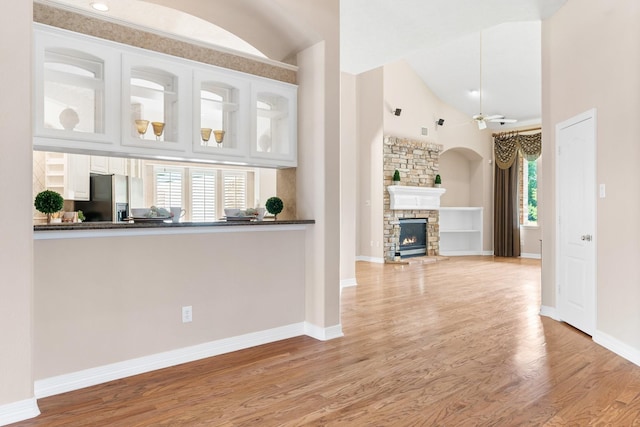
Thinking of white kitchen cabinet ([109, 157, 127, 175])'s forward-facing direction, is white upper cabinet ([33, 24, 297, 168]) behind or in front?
in front

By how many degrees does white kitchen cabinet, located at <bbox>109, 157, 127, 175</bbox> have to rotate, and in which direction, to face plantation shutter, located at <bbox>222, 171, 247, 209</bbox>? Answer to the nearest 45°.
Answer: approximately 90° to its left

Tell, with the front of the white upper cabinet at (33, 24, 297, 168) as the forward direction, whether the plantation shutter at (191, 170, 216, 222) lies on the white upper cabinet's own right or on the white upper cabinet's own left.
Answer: on the white upper cabinet's own left

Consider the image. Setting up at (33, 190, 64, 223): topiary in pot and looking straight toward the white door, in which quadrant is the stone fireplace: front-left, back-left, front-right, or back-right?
front-left

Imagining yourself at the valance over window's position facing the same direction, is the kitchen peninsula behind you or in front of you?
in front

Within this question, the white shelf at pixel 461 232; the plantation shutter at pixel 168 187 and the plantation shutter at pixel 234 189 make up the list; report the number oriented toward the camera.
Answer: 3

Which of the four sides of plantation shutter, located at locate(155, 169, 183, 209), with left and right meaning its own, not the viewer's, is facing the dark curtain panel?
left

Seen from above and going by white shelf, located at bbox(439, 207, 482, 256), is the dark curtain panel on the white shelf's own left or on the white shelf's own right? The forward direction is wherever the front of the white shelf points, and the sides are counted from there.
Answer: on the white shelf's own left

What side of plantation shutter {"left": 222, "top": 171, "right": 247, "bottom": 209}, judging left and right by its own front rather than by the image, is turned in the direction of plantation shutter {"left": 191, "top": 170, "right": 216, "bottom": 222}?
right

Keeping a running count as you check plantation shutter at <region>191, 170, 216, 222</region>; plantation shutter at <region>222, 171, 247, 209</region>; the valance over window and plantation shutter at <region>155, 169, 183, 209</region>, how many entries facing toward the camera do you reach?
4

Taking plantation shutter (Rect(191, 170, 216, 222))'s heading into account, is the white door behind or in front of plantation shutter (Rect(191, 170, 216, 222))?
in front

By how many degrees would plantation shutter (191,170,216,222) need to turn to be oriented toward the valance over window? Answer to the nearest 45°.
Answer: approximately 90° to its left

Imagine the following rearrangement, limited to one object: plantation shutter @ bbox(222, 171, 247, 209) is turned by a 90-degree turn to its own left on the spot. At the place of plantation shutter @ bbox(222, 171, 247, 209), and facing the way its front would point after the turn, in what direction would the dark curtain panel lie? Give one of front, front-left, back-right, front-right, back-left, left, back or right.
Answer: front

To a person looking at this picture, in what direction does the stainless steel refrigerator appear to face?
facing the viewer and to the right of the viewer

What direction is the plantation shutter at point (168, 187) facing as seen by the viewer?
toward the camera

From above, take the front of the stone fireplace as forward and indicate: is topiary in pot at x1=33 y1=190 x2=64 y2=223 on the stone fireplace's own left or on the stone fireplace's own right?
on the stone fireplace's own right

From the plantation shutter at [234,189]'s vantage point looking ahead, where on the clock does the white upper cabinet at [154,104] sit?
The white upper cabinet is roughly at 12 o'clock from the plantation shutter.

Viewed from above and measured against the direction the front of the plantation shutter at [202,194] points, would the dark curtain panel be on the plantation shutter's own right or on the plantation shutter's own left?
on the plantation shutter's own left

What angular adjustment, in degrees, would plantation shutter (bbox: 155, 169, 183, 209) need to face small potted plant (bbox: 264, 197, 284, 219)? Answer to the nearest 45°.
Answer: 0° — it already faces it

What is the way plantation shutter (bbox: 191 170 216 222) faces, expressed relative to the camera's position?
facing the viewer
